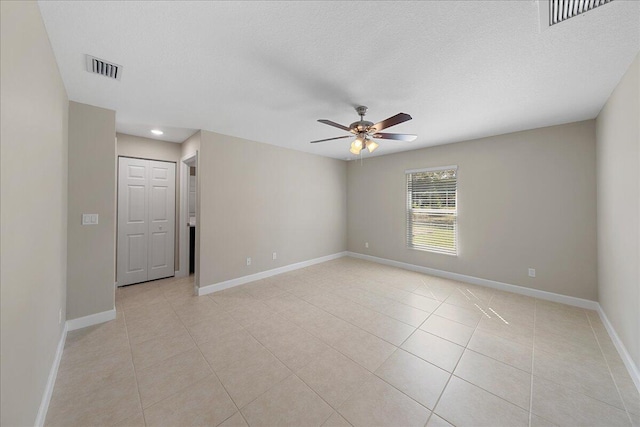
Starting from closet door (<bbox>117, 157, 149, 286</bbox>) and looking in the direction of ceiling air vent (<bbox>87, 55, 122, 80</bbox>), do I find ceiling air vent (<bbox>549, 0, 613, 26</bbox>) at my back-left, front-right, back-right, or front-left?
front-left

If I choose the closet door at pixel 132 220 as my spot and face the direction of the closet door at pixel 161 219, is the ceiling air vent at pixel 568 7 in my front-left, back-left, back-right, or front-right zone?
front-right

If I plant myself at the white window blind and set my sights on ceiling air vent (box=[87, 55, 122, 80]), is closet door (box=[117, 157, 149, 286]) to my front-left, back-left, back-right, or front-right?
front-right

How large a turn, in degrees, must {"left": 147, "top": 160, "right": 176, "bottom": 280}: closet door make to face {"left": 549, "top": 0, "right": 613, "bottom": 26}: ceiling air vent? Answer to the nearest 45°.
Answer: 0° — it already faces it

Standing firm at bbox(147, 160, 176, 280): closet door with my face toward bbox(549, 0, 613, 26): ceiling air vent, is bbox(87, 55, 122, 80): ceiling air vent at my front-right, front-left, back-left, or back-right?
front-right

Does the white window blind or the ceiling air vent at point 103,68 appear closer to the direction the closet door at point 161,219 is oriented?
the ceiling air vent

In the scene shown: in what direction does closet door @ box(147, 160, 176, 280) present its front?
toward the camera

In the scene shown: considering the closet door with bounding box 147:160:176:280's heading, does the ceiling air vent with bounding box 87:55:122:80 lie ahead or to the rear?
ahead
